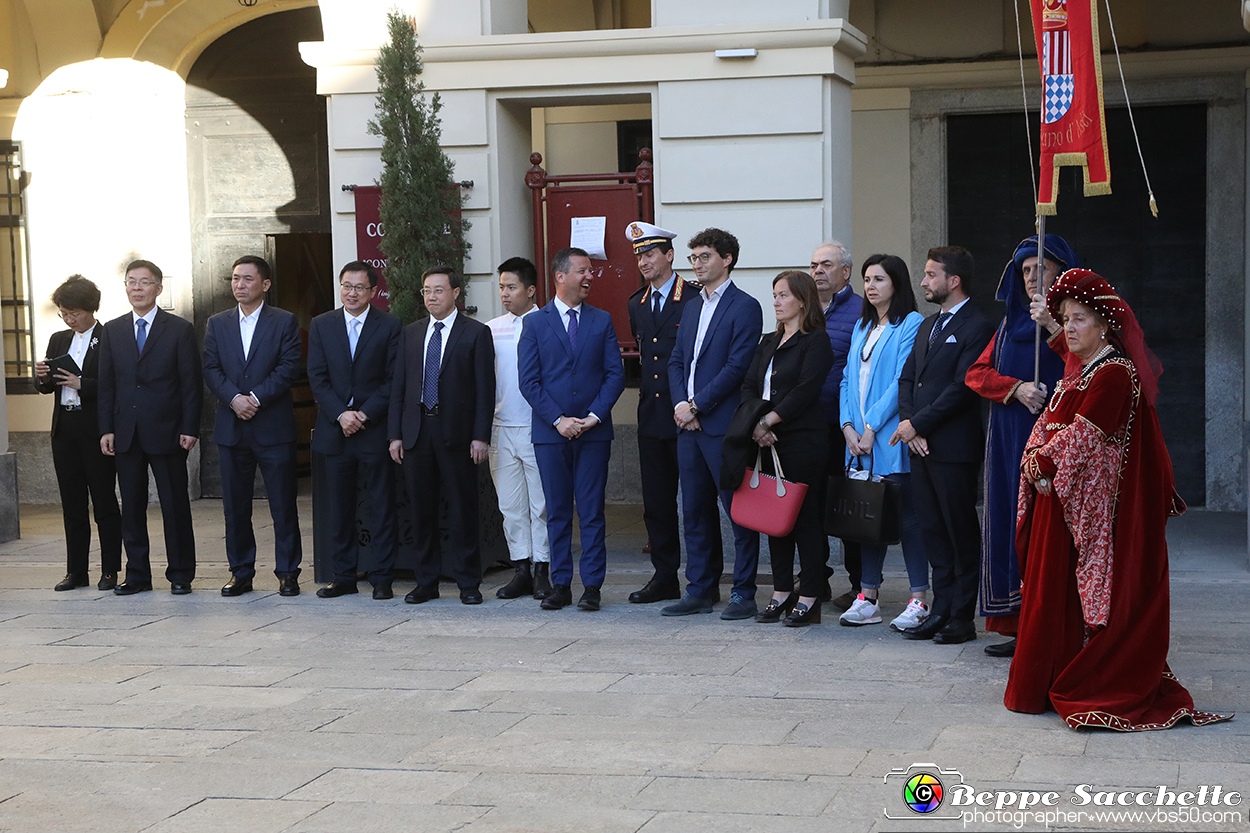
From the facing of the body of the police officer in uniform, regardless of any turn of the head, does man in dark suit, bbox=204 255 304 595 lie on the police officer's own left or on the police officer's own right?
on the police officer's own right

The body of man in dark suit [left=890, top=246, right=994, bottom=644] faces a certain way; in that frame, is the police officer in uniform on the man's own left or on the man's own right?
on the man's own right

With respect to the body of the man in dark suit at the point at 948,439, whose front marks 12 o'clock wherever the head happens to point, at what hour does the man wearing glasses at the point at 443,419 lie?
The man wearing glasses is roughly at 2 o'clock from the man in dark suit.

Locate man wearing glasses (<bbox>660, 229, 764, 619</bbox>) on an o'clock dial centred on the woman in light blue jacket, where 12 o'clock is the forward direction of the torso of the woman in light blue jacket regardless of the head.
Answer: The man wearing glasses is roughly at 2 o'clock from the woman in light blue jacket.

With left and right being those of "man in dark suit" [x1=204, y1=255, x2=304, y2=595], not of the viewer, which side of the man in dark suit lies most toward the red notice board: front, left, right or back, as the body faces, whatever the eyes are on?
left

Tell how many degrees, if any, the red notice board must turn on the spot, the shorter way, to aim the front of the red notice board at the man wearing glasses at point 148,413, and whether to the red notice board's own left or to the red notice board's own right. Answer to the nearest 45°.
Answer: approximately 90° to the red notice board's own right

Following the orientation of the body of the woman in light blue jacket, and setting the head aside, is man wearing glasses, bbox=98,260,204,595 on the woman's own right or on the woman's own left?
on the woman's own right

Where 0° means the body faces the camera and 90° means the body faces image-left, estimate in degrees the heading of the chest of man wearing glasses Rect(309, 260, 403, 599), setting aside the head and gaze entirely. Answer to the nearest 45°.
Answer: approximately 0°
